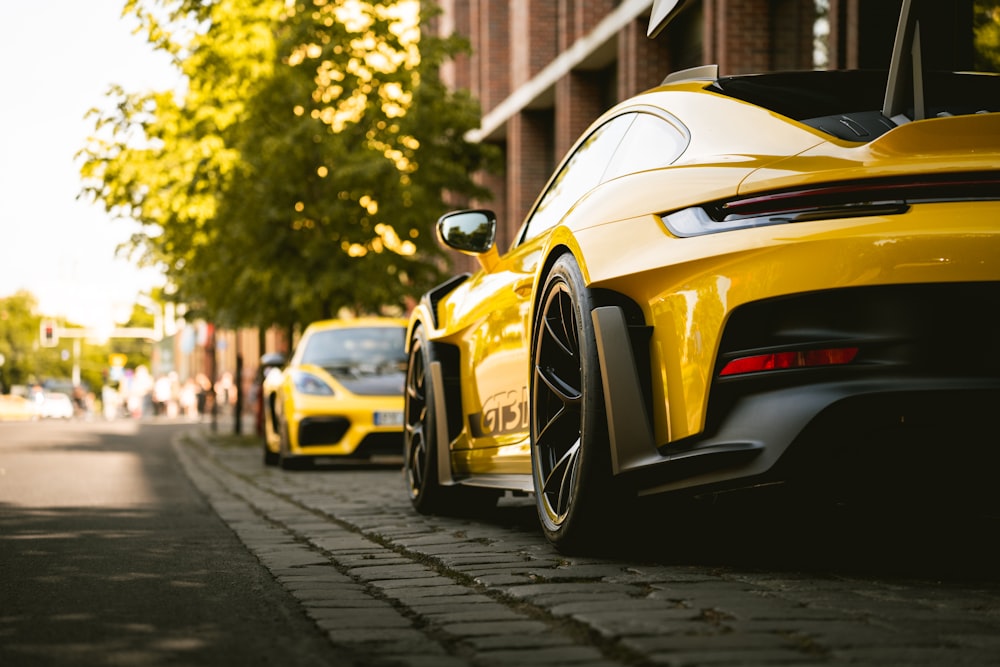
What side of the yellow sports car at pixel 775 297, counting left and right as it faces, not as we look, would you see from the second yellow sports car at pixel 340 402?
front

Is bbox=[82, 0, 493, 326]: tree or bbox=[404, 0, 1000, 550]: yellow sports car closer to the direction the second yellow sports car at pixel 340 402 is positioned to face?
the yellow sports car

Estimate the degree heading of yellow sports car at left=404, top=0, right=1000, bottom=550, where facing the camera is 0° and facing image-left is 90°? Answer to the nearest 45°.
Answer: approximately 135°

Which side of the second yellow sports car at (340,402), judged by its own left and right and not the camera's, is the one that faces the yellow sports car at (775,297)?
front

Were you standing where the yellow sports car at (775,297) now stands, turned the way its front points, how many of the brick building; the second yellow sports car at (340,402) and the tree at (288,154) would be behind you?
0

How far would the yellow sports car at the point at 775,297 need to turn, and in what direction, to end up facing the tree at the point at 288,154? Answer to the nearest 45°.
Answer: approximately 45° to its right

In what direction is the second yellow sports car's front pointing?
toward the camera

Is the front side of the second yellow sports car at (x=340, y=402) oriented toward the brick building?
no

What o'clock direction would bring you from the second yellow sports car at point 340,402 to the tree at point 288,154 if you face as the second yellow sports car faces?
The tree is roughly at 6 o'clock from the second yellow sports car.

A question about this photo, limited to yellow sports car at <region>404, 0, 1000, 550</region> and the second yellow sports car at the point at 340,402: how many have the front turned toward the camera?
1

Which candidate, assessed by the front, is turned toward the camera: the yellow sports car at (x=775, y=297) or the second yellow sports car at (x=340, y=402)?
the second yellow sports car
